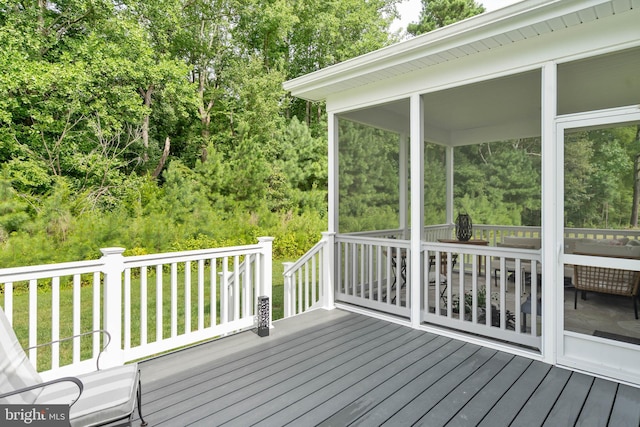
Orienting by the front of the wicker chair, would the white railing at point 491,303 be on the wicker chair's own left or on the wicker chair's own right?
on the wicker chair's own left

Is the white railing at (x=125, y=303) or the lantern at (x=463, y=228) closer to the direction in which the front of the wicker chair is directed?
the lantern

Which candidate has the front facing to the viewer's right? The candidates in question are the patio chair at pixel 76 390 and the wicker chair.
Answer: the patio chair

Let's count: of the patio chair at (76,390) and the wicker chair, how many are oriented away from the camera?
1

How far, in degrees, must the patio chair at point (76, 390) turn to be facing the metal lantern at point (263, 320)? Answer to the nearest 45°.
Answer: approximately 45° to its left

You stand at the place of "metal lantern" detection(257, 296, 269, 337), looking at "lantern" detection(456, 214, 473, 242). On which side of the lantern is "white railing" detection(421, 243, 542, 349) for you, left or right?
right

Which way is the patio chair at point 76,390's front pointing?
to the viewer's right

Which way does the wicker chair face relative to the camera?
away from the camera

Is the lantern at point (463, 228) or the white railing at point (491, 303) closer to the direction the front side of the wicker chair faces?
the lantern

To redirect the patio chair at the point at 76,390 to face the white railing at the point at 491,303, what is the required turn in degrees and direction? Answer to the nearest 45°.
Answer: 0° — it already faces it
